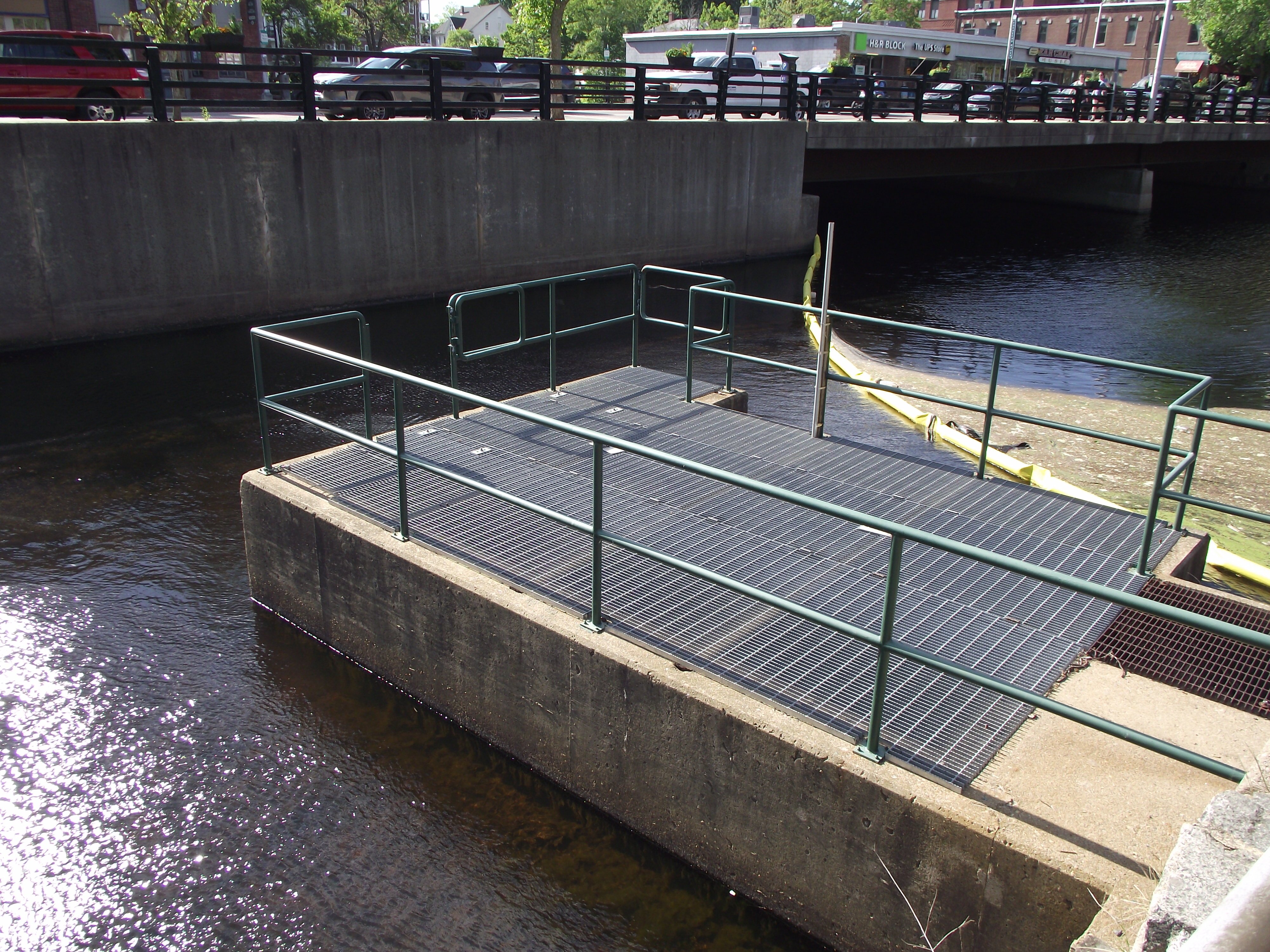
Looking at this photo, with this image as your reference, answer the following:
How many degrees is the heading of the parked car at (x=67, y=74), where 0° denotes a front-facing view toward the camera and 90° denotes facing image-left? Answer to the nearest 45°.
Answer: approximately 90°

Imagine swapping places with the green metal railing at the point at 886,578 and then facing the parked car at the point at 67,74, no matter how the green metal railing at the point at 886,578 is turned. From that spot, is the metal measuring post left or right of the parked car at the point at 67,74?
right

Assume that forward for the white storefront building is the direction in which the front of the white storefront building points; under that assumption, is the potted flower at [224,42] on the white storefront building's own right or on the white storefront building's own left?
on the white storefront building's own right

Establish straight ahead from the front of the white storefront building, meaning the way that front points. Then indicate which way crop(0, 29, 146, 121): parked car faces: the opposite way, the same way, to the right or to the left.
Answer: to the right

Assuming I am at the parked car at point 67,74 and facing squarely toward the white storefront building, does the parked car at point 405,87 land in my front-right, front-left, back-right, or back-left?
front-right

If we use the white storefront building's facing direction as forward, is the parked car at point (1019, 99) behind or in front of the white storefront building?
in front

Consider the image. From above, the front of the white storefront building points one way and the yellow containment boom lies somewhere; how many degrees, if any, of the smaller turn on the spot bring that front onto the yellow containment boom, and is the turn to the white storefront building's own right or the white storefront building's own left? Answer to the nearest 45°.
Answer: approximately 45° to the white storefront building's own right

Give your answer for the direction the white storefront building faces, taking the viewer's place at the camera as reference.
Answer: facing the viewer and to the right of the viewer

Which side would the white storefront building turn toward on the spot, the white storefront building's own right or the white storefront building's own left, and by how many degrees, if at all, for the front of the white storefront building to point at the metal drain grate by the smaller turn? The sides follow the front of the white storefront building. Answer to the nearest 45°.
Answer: approximately 45° to the white storefront building's own right

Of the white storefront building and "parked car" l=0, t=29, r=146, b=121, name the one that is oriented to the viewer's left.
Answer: the parked car

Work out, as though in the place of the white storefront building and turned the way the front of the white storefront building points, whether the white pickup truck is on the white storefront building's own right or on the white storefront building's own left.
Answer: on the white storefront building's own right
